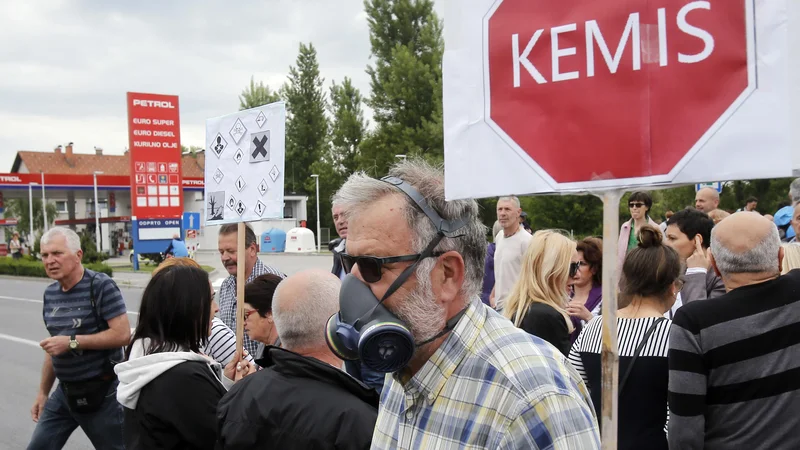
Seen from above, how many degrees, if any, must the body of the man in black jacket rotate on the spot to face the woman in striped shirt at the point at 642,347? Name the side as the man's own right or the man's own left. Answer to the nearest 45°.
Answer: approximately 90° to the man's own right

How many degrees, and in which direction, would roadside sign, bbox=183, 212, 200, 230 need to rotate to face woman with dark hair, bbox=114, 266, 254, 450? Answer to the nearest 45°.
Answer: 0° — it already faces them

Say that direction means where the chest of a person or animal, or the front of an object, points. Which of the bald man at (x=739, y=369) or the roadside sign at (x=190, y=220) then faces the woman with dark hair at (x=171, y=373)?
the roadside sign

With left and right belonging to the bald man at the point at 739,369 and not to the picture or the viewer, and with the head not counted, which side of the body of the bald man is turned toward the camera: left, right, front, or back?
back

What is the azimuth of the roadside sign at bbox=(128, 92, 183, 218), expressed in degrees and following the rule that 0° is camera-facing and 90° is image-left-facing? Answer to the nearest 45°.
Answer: approximately 0°

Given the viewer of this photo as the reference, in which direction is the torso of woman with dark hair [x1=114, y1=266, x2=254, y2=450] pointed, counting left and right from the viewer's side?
facing away from the viewer and to the right of the viewer

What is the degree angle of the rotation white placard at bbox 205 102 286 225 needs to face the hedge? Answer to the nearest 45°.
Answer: approximately 135° to its right

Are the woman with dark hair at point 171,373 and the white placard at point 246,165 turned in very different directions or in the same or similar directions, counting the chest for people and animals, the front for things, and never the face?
very different directions

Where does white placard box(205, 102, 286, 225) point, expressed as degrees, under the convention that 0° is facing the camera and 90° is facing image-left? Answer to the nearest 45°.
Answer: approximately 45°
